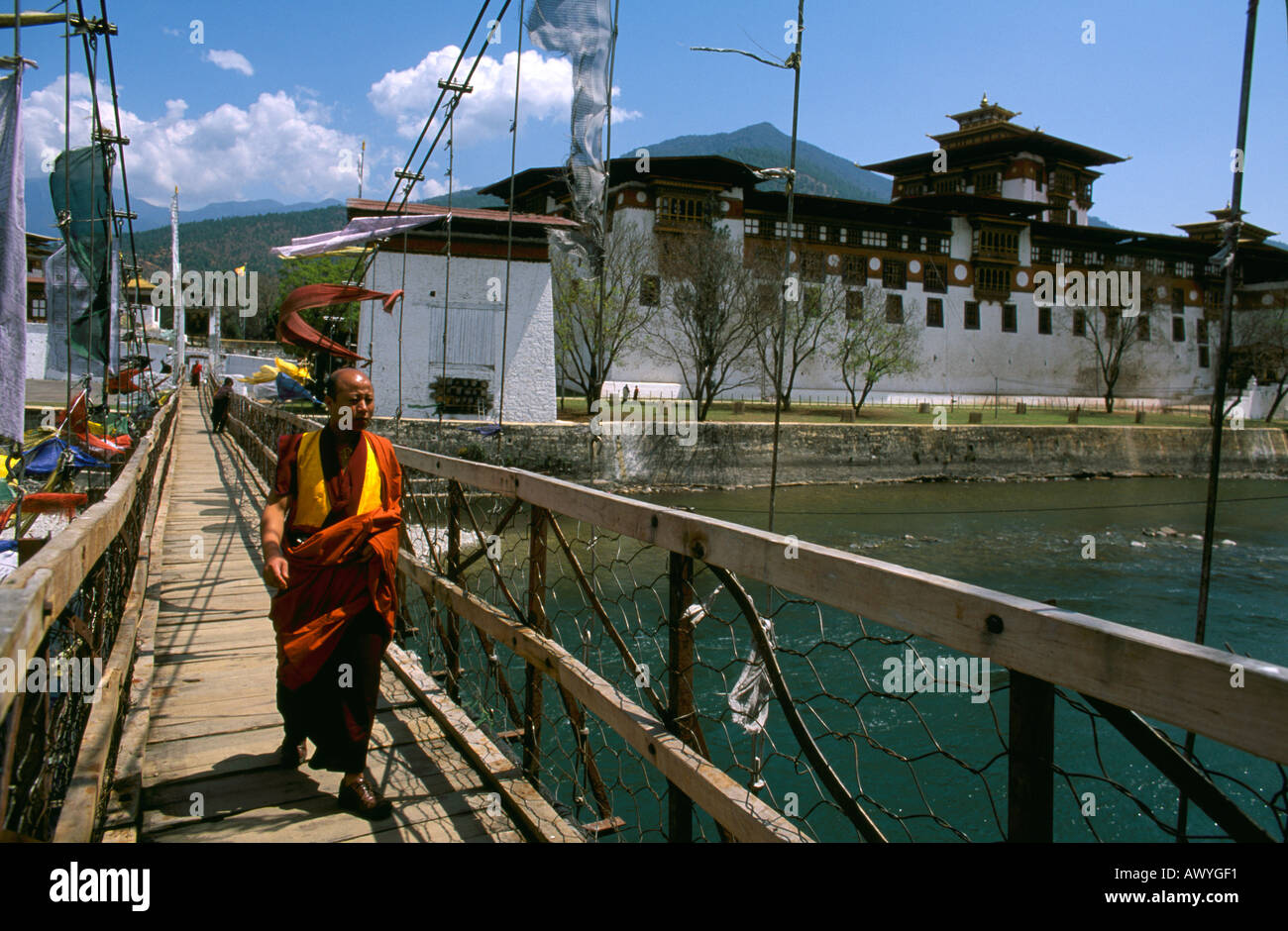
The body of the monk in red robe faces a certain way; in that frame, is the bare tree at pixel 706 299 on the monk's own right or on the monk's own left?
on the monk's own left

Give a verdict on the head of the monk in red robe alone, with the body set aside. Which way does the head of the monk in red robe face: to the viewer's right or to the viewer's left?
to the viewer's right

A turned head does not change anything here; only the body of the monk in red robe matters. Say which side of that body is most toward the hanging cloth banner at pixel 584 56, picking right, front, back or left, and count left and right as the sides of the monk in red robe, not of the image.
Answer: left

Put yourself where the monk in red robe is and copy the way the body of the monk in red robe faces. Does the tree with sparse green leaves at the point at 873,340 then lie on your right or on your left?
on your left

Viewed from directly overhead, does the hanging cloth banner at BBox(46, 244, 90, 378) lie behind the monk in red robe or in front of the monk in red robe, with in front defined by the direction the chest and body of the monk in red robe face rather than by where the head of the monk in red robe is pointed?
behind

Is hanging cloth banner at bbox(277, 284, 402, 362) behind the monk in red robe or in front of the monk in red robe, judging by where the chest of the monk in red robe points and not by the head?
behind

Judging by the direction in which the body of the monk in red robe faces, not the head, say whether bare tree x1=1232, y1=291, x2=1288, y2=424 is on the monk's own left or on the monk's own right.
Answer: on the monk's own left

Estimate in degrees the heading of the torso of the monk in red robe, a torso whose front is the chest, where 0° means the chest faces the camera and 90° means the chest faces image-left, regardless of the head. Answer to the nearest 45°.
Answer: approximately 315°

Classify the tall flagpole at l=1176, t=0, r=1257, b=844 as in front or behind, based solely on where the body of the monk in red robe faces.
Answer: in front

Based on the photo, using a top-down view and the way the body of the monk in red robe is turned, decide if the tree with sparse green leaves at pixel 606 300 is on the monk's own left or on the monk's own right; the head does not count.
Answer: on the monk's own left
